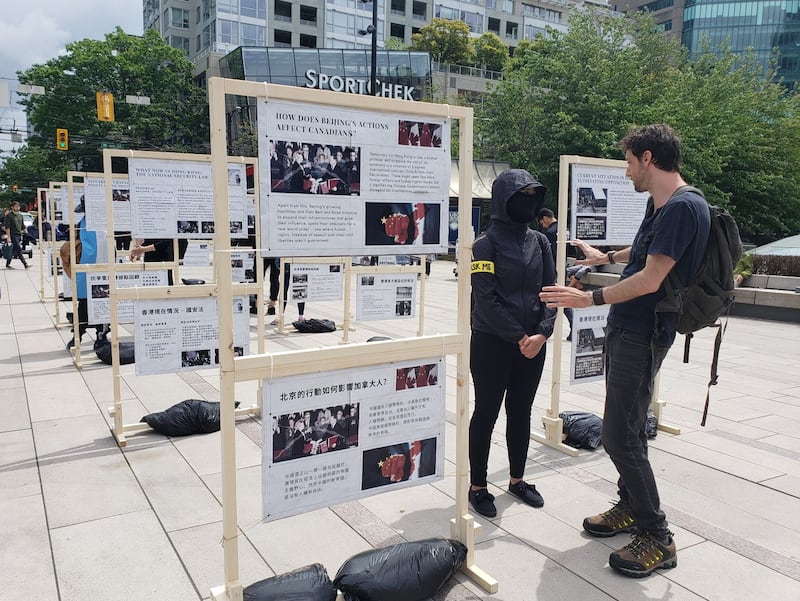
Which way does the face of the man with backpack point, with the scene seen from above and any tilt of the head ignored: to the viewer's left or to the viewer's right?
to the viewer's left

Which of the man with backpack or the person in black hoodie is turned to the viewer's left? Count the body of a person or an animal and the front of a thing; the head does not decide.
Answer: the man with backpack

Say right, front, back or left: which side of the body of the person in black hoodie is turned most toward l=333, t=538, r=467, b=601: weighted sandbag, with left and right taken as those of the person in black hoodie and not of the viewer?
right

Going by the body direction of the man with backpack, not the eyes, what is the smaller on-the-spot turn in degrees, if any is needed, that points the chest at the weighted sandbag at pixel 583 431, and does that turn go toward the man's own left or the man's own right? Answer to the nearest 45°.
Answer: approximately 90° to the man's own right

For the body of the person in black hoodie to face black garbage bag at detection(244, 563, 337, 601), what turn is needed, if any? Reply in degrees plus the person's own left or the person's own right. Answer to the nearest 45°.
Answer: approximately 90° to the person's own right

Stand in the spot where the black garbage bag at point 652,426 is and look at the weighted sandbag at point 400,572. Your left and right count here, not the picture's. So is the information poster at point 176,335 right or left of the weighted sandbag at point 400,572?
right

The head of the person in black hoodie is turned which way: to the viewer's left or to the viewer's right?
to the viewer's right

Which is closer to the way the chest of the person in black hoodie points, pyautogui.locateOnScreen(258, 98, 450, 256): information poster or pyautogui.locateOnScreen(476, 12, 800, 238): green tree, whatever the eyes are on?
the information poster

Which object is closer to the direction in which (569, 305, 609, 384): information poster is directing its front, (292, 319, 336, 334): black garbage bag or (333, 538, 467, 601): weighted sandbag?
the weighted sandbag

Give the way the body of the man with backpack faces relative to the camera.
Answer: to the viewer's left

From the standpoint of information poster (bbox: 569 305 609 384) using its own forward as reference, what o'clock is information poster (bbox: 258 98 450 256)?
information poster (bbox: 258 98 450 256) is roughly at 2 o'clock from information poster (bbox: 569 305 609 384).
